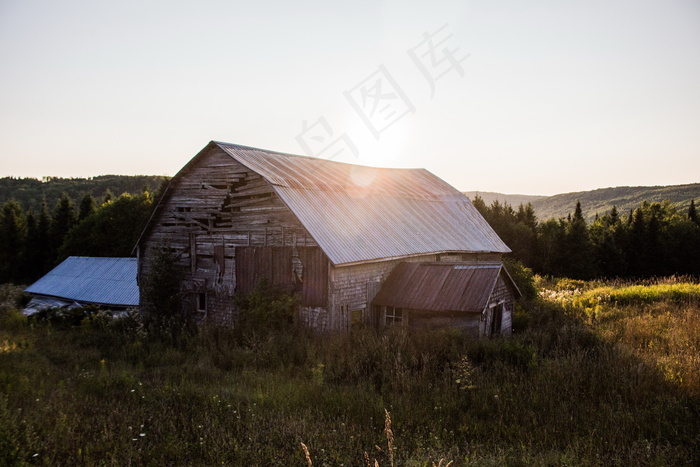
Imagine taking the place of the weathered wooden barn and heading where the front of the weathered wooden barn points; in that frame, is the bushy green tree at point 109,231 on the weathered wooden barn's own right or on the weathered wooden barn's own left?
on the weathered wooden barn's own right

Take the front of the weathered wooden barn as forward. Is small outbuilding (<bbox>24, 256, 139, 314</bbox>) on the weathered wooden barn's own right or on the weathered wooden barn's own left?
on the weathered wooden barn's own right

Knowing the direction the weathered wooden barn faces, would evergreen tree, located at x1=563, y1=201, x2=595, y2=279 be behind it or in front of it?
behind

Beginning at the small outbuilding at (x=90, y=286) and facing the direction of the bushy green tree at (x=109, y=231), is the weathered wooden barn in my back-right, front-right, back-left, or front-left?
back-right
